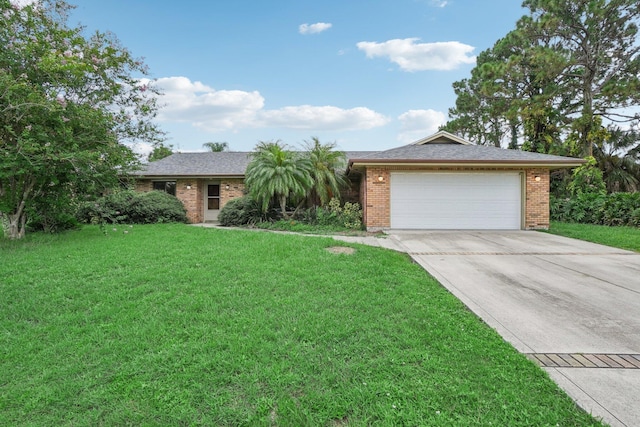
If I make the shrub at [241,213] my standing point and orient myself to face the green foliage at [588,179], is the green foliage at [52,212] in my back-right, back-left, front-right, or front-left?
back-right

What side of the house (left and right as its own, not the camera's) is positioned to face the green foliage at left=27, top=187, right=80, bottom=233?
right

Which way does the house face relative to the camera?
toward the camera

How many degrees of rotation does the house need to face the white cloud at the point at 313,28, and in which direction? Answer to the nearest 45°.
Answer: approximately 135° to its right

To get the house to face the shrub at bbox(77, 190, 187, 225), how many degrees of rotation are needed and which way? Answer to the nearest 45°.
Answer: approximately 90° to its right

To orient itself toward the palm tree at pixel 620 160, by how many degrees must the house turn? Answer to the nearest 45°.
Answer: approximately 135° to its left

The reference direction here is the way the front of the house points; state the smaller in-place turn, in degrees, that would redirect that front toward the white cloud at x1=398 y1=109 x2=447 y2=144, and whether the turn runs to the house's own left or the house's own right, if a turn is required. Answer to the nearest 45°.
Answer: approximately 180°
